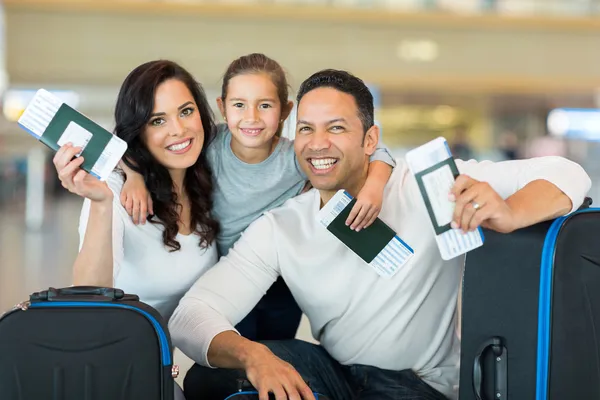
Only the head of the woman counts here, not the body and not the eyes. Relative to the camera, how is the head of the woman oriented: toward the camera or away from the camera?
toward the camera

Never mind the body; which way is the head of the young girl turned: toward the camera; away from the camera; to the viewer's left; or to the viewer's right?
toward the camera

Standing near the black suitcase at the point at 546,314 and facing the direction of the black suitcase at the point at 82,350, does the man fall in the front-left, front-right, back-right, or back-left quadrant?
front-right

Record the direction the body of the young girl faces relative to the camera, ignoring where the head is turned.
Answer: toward the camera

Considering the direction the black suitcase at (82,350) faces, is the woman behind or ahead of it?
behind

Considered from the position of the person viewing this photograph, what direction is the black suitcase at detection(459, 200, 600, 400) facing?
facing the viewer and to the right of the viewer

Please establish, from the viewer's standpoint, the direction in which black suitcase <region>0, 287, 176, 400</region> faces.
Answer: facing the viewer

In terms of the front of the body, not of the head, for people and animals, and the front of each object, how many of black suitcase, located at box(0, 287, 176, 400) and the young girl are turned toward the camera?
2

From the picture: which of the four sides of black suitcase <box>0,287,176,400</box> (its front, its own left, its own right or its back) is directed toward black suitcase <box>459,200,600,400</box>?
left

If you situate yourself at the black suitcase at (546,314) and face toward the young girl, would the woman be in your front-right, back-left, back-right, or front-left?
front-left

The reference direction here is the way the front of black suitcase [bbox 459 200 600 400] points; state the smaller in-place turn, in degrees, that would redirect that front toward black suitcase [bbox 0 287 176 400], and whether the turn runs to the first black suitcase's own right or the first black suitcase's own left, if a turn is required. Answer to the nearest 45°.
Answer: approximately 135° to the first black suitcase's own right

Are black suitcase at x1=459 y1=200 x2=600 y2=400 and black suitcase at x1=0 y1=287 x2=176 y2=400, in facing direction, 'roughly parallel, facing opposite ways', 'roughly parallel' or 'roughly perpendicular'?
roughly parallel
